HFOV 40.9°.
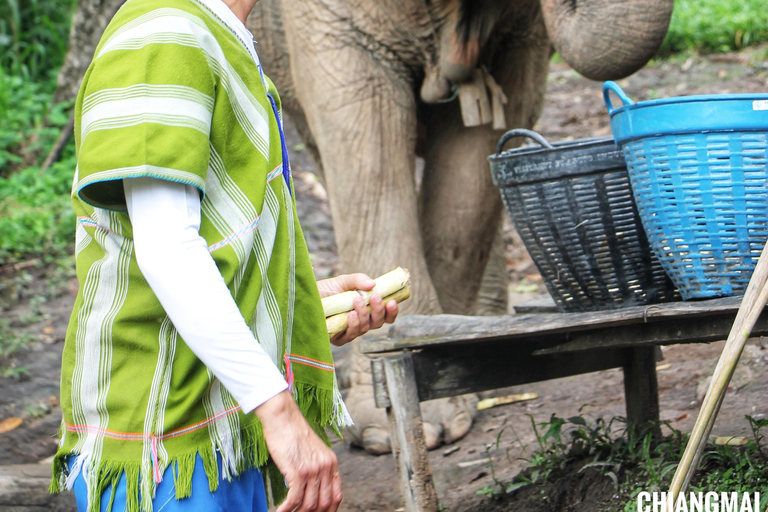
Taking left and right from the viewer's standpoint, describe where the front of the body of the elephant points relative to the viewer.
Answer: facing the viewer and to the right of the viewer

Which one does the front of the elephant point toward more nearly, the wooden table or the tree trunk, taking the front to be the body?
the wooden table

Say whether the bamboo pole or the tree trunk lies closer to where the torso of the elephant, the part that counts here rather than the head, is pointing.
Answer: the bamboo pole

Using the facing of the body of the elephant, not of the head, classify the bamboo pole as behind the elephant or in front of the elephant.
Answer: in front

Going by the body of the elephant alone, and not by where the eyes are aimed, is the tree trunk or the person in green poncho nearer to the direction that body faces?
the person in green poncho

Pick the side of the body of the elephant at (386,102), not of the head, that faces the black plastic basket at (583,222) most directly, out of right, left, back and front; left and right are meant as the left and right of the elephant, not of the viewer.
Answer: front

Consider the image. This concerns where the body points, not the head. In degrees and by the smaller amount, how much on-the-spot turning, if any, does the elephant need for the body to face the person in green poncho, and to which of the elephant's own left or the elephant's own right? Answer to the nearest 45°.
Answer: approximately 45° to the elephant's own right

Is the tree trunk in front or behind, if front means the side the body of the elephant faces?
behind
